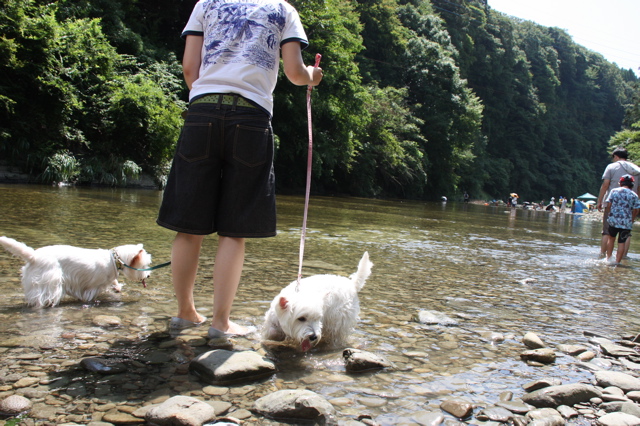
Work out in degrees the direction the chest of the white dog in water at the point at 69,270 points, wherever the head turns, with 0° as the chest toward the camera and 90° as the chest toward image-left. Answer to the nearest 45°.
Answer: approximately 270°

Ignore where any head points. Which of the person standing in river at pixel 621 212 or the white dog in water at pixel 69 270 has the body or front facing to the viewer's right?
the white dog in water

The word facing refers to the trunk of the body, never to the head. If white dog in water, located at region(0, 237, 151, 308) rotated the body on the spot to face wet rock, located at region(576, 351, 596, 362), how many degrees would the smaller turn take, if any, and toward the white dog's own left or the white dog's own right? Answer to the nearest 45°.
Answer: approximately 45° to the white dog's own right

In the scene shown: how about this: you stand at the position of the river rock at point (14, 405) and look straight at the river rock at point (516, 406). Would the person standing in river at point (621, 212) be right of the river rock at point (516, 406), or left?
left
